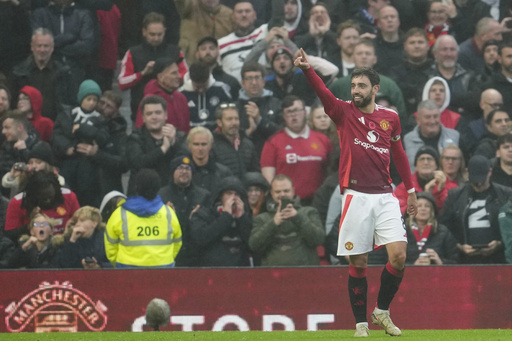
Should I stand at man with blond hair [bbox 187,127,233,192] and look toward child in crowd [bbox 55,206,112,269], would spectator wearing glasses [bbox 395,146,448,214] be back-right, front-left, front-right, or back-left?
back-left

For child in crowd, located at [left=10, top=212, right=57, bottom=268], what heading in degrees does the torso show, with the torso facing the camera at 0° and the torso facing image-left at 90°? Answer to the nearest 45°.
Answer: approximately 0°

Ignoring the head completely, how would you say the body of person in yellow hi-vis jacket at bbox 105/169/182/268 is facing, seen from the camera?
away from the camera

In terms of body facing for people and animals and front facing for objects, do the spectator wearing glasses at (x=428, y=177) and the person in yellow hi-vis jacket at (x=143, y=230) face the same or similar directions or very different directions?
very different directions

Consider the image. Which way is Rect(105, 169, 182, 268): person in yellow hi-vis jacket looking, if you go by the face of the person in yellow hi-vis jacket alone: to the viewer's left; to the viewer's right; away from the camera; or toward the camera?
away from the camera

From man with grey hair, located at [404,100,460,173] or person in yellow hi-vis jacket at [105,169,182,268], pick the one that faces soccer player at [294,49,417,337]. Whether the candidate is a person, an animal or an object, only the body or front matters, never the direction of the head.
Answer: the man with grey hair
